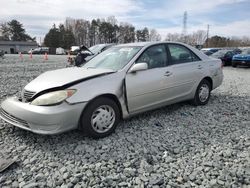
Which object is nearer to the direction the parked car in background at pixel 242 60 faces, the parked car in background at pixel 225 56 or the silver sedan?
the silver sedan

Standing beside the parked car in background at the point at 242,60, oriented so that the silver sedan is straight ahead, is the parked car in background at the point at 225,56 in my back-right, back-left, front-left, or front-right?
back-right

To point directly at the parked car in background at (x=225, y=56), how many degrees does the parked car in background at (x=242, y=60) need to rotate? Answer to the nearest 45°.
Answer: approximately 90° to its right

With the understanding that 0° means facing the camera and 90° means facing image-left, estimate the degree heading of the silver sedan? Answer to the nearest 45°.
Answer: approximately 45°

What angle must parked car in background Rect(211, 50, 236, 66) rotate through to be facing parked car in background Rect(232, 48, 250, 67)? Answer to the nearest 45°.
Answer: approximately 90° to its left

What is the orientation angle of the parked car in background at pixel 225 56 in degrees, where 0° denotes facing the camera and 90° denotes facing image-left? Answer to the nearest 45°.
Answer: approximately 45°

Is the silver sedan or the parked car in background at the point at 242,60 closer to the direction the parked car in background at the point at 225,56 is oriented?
the silver sedan
